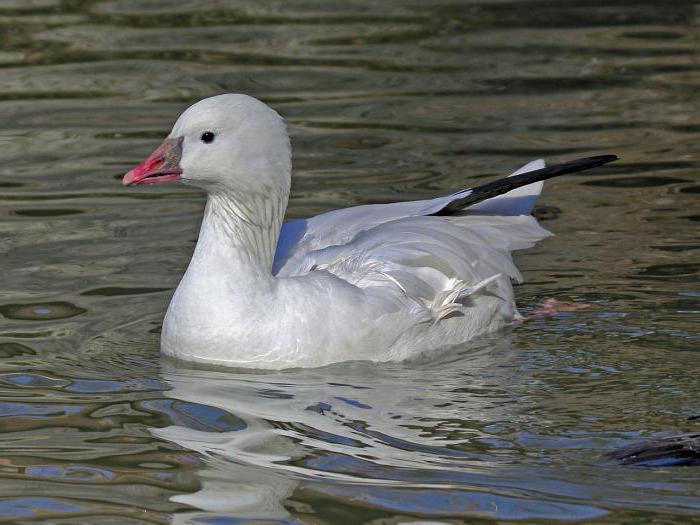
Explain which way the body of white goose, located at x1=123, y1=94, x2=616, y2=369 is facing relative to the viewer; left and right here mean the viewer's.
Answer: facing the viewer and to the left of the viewer

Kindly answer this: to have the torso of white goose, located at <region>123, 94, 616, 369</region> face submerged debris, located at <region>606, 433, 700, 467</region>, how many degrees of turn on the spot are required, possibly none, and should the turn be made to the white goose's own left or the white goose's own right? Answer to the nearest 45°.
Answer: approximately 90° to the white goose's own left
